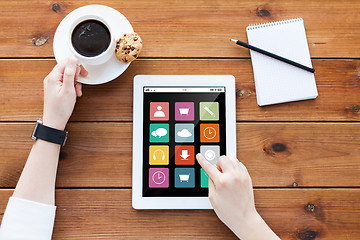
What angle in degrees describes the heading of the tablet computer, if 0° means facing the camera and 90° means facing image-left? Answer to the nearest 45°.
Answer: approximately 0°
